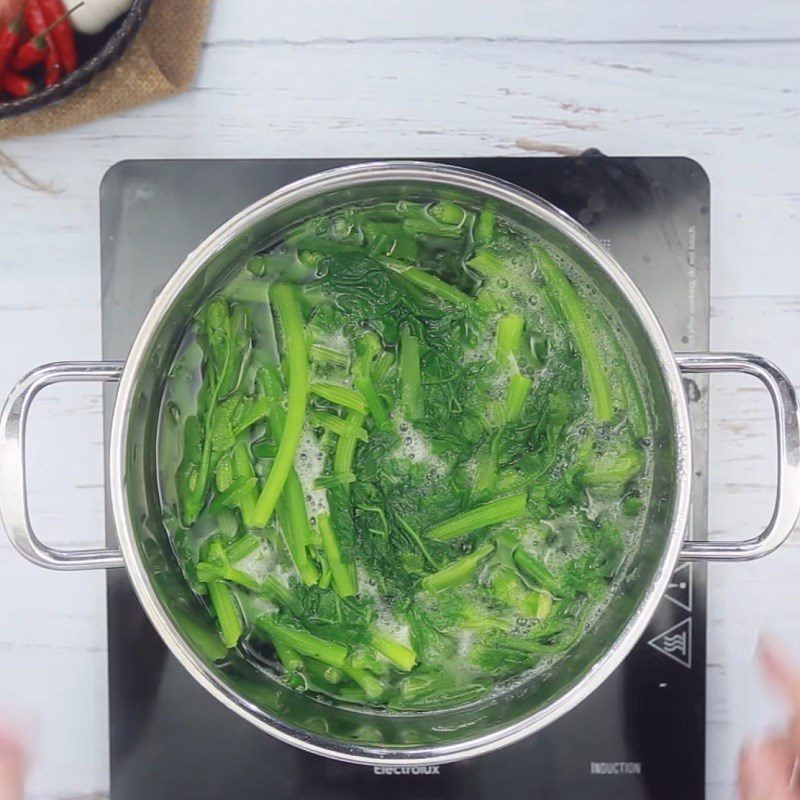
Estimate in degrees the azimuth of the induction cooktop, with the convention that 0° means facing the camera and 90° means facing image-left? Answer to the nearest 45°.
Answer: approximately 0°
